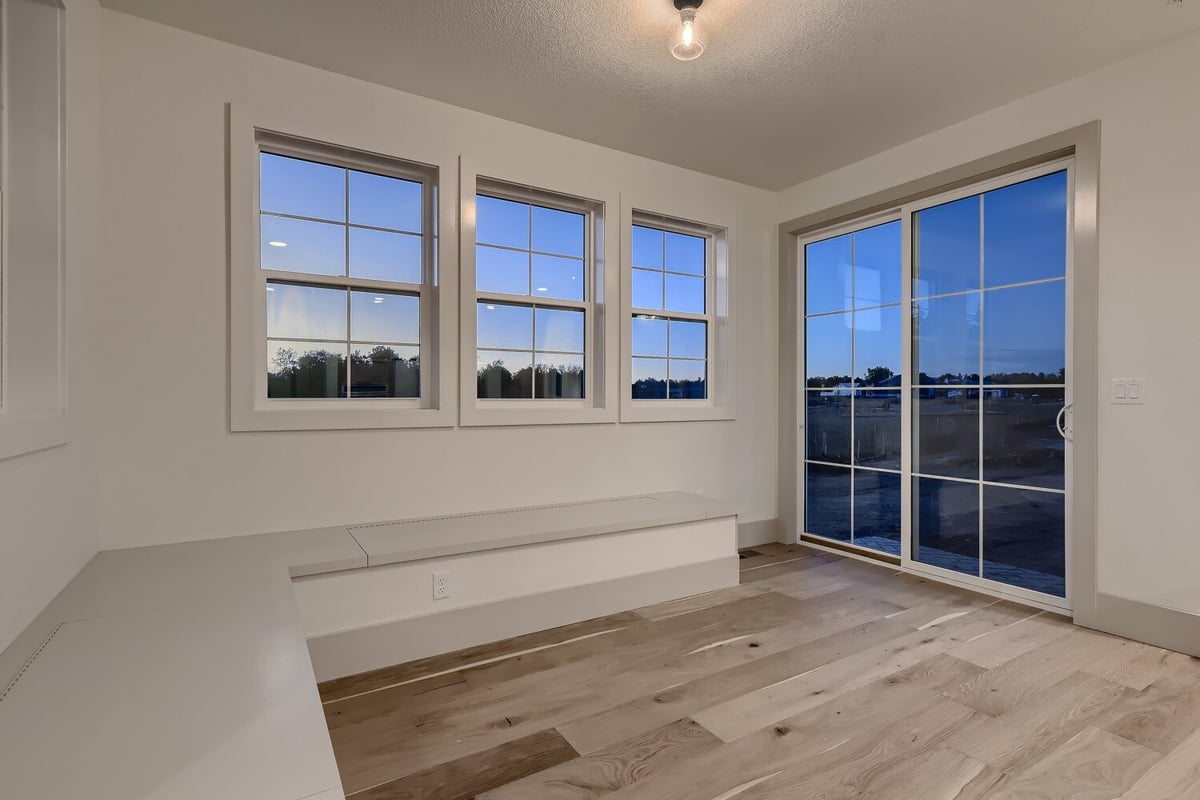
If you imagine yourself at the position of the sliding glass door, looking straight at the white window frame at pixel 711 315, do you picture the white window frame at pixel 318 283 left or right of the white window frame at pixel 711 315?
left

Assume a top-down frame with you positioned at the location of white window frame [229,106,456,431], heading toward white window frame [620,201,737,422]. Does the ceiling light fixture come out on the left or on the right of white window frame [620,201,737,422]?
right

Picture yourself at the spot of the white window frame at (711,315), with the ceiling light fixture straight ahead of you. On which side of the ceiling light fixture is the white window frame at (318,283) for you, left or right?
right
